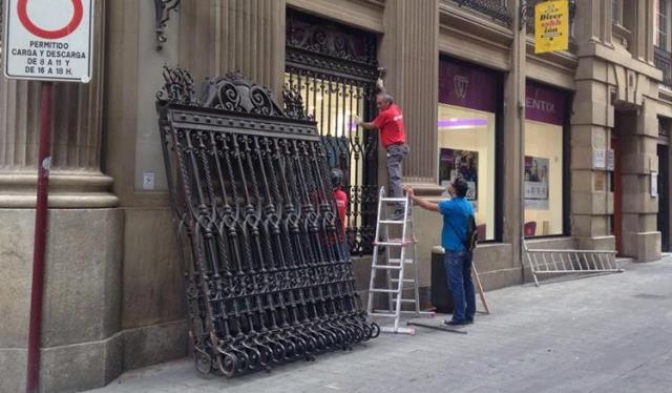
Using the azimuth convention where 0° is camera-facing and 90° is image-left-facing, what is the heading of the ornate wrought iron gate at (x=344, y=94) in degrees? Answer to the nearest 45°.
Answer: approximately 315°

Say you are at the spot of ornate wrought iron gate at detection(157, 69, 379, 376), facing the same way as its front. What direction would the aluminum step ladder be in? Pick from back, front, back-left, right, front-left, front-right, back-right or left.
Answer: left

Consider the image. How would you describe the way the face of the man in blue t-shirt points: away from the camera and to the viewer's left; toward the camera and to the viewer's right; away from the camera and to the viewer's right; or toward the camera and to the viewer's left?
away from the camera and to the viewer's left

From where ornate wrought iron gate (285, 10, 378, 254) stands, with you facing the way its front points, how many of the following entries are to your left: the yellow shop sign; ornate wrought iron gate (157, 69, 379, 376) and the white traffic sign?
1

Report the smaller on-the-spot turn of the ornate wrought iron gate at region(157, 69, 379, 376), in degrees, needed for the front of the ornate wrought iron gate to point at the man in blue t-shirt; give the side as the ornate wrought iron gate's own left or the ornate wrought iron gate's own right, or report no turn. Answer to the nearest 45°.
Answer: approximately 90° to the ornate wrought iron gate's own left

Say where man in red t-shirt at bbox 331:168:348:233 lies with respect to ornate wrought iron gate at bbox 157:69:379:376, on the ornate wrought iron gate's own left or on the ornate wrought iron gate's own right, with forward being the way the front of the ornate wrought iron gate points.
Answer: on the ornate wrought iron gate's own left

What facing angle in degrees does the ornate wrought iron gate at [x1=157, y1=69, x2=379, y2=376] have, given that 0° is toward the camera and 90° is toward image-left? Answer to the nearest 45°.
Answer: approximately 315°
